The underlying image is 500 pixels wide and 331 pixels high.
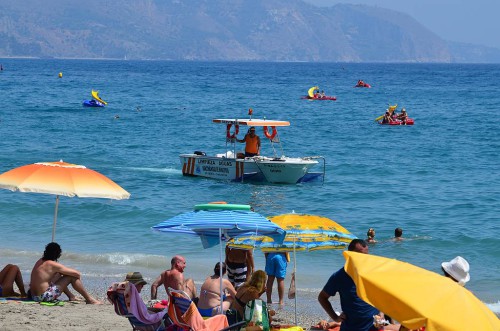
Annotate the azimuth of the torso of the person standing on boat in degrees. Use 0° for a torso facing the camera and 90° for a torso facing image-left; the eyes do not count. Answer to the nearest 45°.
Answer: approximately 0°

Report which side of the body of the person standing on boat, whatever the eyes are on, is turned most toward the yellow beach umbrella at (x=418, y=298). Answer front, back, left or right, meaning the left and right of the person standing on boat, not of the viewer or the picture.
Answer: front

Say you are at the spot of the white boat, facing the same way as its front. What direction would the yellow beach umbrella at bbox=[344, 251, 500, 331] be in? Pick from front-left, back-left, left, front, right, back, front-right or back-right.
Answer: front-right

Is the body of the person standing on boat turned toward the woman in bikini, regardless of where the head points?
yes

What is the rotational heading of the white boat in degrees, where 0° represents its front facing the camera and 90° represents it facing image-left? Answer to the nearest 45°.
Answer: approximately 315°

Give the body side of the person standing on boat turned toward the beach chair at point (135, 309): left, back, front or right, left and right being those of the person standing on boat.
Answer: front

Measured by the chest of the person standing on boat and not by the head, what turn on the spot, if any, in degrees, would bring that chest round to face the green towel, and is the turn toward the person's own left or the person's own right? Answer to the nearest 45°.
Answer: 0° — they already face it

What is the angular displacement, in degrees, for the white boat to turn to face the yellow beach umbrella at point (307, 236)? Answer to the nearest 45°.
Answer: approximately 45° to its right

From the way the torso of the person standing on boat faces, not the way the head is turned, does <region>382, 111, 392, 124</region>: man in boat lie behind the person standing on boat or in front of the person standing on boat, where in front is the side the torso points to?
behind

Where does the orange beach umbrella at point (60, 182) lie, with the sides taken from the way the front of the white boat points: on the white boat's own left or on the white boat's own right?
on the white boat's own right
